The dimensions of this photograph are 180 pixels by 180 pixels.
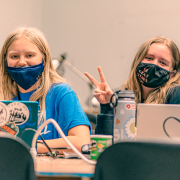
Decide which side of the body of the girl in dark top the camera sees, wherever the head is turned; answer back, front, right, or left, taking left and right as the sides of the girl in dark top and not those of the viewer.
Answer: front

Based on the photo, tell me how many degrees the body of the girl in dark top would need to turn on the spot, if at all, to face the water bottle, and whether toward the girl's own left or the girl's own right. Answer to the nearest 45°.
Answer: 0° — they already face it

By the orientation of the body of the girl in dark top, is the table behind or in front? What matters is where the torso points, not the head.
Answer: in front
